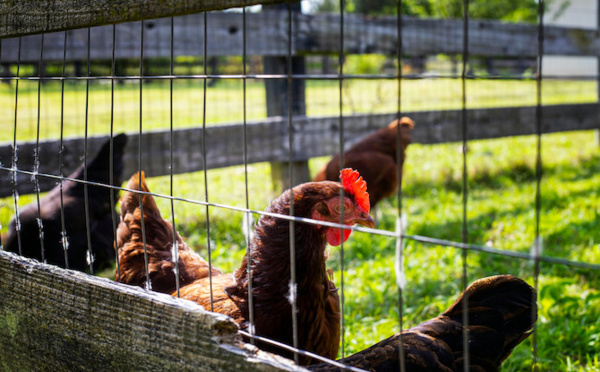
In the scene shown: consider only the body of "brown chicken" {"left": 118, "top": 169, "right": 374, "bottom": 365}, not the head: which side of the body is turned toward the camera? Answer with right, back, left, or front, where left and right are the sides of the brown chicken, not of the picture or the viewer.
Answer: right

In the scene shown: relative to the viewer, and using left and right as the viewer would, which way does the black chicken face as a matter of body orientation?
facing to the left of the viewer

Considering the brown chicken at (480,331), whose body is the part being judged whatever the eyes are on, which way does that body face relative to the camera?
to the viewer's left

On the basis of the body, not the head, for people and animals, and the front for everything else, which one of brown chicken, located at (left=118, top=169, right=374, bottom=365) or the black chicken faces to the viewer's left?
the black chicken

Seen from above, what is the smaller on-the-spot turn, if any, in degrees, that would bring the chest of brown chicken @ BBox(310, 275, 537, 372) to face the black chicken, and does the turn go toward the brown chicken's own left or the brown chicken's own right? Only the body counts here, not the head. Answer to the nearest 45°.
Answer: approximately 45° to the brown chicken's own right

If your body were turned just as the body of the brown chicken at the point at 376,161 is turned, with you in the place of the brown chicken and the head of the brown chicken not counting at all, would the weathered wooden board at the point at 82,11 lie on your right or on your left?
on your left

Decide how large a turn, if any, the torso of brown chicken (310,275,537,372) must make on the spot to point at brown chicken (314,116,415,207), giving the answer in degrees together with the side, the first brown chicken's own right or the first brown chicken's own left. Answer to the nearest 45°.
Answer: approximately 90° to the first brown chicken's own right

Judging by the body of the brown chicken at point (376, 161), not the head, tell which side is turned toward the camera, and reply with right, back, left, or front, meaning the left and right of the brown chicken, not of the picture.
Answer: left
